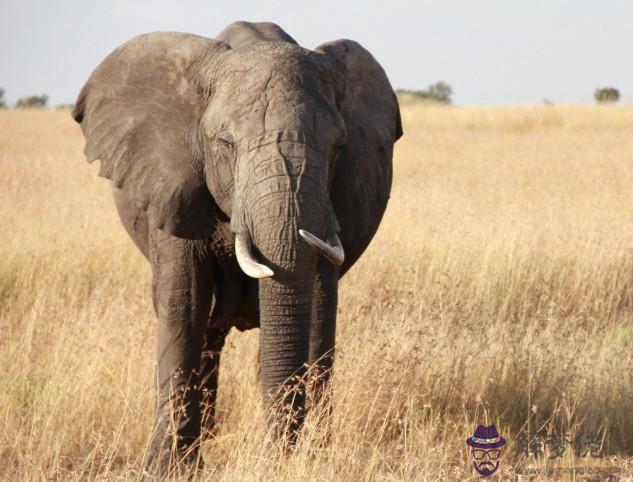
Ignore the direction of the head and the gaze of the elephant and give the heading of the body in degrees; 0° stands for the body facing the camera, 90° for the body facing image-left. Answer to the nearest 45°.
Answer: approximately 0°
